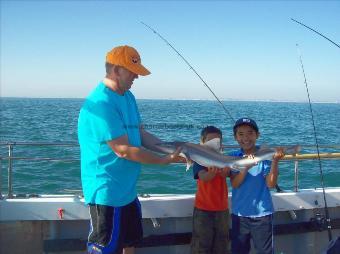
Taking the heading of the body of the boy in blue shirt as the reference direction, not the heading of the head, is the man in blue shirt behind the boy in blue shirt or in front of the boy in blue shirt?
in front

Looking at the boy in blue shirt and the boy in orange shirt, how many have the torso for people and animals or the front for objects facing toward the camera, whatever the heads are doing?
2

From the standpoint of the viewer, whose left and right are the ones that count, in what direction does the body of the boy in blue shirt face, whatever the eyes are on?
facing the viewer

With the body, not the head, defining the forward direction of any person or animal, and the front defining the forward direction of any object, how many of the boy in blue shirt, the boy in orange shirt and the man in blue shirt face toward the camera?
2

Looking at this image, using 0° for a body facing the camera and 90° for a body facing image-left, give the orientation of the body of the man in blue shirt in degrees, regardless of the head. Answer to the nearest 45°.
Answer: approximately 270°

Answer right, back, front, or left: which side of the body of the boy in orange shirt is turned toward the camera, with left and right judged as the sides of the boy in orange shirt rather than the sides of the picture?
front

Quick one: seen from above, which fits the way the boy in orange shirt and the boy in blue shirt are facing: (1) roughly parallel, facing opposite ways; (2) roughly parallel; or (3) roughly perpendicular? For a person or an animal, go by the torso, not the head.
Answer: roughly parallel

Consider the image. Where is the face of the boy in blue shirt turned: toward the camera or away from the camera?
toward the camera

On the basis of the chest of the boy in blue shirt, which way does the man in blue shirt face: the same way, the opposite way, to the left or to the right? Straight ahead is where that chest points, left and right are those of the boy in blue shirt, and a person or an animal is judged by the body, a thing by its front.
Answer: to the left

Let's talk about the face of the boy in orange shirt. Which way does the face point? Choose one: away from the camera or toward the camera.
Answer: toward the camera
